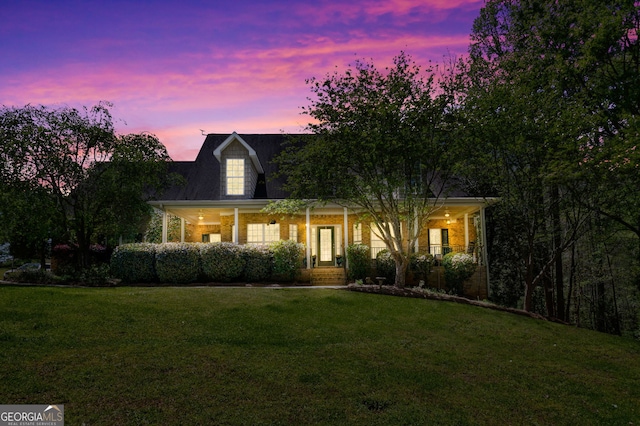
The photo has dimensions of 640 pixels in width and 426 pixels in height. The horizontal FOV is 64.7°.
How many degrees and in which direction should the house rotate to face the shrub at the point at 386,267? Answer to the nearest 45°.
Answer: approximately 45° to its left

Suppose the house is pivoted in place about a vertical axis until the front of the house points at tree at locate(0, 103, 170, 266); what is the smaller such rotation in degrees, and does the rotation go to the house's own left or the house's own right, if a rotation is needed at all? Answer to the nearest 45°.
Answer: approximately 45° to the house's own right

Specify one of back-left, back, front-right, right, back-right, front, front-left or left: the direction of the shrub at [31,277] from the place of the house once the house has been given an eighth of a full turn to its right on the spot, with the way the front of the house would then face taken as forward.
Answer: front

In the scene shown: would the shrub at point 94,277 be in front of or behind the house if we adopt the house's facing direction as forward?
in front

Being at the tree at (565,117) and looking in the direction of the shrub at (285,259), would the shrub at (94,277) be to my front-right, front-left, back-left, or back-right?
front-left

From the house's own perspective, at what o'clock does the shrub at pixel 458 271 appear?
The shrub is roughly at 10 o'clock from the house.

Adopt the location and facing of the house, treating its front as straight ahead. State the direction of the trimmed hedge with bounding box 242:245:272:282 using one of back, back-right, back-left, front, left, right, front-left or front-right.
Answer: front

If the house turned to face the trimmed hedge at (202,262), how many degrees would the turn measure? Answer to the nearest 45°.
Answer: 0° — it already faces it

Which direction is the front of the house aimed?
toward the camera
